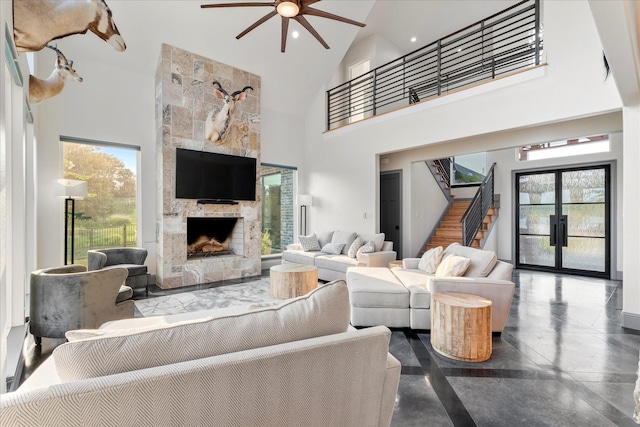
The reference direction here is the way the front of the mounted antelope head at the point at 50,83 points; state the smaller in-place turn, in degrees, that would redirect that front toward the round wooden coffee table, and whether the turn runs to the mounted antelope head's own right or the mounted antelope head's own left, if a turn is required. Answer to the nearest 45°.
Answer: approximately 45° to the mounted antelope head's own left

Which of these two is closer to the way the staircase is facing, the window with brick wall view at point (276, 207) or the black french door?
the window with brick wall view

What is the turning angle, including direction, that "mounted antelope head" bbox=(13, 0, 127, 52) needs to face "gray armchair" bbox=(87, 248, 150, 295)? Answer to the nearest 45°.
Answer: approximately 90° to its left

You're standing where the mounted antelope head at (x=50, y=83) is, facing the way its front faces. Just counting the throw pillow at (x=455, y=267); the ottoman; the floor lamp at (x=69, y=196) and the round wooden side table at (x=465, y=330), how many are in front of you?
3

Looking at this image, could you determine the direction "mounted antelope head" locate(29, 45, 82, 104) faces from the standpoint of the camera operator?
facing the viewer and to the right of the viewer

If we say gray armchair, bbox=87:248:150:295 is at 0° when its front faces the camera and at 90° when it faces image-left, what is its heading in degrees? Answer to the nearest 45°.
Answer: approximately 315°

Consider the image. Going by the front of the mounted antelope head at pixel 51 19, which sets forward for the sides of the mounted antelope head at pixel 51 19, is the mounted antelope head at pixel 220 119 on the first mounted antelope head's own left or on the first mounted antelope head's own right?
on the first mounted antelope head's own left

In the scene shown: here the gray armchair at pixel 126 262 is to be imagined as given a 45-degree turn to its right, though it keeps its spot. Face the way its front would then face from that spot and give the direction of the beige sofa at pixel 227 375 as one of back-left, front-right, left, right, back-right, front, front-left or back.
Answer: front

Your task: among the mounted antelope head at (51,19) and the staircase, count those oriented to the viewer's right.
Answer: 1

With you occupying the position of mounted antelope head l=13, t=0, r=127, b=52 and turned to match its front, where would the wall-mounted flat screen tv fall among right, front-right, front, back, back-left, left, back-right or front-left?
front-left

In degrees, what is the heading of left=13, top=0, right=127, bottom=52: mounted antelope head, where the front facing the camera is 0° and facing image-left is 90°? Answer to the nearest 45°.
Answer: approximately 270°

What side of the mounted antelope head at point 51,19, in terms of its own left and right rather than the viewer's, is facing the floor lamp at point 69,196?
left

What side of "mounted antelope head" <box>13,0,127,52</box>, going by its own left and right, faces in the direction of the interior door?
front
